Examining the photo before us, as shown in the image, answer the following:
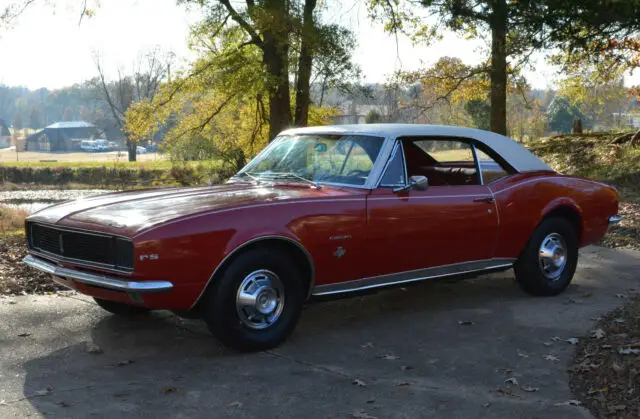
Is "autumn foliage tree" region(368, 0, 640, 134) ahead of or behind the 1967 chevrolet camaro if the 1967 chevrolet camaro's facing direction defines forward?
behind

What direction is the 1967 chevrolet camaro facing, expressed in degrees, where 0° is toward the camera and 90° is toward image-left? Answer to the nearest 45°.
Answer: approximately 45°

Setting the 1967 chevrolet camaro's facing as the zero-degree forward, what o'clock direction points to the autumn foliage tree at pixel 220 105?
The autumn foliage tree is roughly at 4 o'clock from the 1967 chevrolet camaro.
